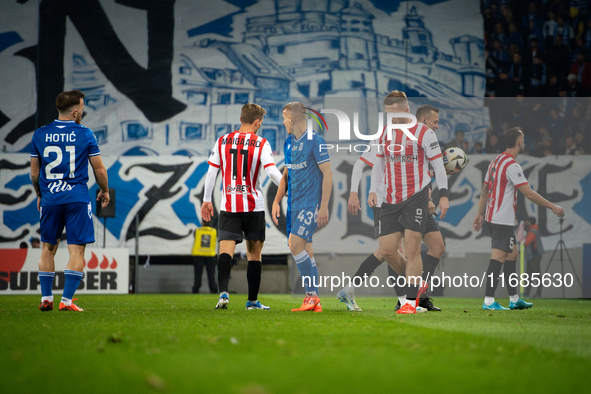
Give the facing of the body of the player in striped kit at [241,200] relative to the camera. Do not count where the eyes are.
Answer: away from the camera

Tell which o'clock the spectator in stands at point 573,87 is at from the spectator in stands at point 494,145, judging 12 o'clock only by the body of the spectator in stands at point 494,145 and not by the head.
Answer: the spectator in stands at point 573,87 is roughly at 7 o'clock from the spectator in stands at point 494,145.

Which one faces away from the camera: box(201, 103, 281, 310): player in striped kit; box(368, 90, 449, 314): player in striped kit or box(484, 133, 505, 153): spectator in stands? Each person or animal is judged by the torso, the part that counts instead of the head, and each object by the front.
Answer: box(201, 103, 281, 310): player in striped kit

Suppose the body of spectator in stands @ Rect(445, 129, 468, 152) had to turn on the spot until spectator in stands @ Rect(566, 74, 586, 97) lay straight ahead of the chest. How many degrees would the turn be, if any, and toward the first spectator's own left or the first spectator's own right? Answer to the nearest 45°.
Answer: approximately 135° to the first spectator's own left

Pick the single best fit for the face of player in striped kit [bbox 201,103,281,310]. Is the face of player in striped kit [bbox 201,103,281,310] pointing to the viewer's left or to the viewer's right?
to the viewer's right
